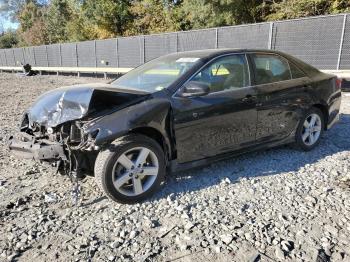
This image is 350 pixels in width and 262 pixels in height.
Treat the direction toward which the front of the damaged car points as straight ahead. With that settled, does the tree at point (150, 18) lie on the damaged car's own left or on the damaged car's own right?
on the damaged car's own right

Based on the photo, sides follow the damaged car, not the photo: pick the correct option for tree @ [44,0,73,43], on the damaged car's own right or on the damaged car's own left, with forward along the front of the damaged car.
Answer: on the damaged car's own right

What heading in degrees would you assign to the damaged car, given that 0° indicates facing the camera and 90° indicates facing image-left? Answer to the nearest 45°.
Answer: approximately 45°

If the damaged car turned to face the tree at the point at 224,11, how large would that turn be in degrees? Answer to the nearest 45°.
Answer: approximately 135° to its right
